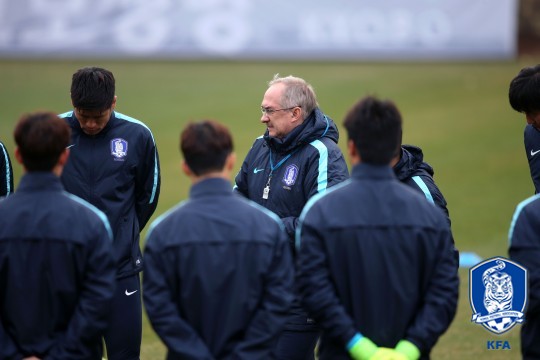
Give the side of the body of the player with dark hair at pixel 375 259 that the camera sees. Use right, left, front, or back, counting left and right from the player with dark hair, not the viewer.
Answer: back

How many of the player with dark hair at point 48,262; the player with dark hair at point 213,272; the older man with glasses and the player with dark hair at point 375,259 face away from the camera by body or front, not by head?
3

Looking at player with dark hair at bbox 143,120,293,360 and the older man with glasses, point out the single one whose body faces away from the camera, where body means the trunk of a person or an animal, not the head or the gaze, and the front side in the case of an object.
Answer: the player with dark hair

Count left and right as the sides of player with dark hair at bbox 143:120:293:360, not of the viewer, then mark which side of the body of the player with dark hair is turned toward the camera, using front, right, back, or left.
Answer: back

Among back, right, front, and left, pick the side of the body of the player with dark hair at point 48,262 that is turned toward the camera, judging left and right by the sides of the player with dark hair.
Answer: back

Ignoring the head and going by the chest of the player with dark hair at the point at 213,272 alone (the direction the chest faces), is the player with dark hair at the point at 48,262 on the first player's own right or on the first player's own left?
on the first player's own left

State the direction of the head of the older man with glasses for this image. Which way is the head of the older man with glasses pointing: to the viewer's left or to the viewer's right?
to the viewer's left

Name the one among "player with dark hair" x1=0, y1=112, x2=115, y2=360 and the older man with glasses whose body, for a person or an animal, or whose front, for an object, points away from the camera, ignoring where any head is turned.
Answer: the player with dark hair

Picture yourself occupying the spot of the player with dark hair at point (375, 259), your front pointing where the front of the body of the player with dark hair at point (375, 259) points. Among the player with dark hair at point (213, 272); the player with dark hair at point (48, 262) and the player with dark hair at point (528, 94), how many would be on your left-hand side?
2

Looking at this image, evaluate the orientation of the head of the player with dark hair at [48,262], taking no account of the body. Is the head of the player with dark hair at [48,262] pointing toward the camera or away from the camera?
away from the camera
